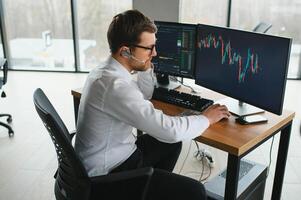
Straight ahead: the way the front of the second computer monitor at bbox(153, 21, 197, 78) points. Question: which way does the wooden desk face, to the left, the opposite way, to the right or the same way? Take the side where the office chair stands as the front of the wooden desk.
the same way

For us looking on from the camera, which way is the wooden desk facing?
facing the viewer and to the left of the viewer

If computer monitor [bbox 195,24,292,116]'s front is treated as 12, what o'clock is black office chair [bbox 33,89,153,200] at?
The black office chair is roughly at 12 o'clock from the computer monitor.

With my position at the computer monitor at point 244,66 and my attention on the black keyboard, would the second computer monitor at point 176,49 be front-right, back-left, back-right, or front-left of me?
front-right

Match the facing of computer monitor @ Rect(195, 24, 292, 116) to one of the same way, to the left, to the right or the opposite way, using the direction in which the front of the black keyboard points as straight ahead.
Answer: the same way

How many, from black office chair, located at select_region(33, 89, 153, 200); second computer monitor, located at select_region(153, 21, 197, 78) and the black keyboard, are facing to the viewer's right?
1

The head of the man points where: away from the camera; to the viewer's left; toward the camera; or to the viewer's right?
to the viewer's right

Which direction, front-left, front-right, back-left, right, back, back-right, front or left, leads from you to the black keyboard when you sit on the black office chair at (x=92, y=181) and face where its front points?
front-left

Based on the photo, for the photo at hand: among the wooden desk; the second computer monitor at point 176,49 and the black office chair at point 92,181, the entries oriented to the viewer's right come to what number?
1

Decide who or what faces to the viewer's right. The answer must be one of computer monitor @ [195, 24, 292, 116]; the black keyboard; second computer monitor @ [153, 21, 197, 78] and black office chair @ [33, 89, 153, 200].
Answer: the black office chair

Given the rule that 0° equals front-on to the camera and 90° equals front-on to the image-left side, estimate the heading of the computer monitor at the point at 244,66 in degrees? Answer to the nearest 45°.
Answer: approximately 45°

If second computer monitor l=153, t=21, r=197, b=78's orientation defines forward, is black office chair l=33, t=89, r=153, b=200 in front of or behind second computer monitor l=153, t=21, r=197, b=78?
in front

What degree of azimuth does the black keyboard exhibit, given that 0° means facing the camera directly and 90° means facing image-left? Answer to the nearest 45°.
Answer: approximately 45°

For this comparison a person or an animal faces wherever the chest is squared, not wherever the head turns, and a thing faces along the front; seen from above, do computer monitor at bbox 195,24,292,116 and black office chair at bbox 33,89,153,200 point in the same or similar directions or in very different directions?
very different directions

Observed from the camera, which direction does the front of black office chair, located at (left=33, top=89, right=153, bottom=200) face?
facing to the right of the viewer
